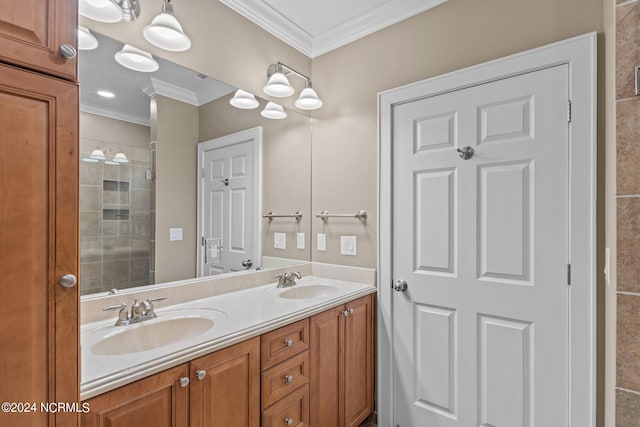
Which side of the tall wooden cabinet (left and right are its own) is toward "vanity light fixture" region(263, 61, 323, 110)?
left

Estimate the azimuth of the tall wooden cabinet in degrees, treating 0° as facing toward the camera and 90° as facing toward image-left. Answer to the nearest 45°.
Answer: approximately 315°

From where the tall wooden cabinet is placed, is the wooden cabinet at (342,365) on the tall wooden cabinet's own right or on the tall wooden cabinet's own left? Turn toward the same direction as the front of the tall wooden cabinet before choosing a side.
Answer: on the tall wooden cabinet's own left

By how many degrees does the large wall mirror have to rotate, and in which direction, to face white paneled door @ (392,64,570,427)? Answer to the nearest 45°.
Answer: approximately 45° to its left

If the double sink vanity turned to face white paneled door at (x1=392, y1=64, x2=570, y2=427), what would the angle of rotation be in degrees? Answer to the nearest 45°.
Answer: approximately 45° to its left

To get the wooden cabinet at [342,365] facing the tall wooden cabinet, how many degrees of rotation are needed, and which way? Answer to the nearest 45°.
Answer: approximately 90° to its right

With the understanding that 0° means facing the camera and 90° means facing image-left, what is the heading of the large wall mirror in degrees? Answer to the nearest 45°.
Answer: approximately 315°

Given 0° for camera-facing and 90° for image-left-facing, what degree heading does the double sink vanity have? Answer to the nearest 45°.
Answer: approximately 315°
